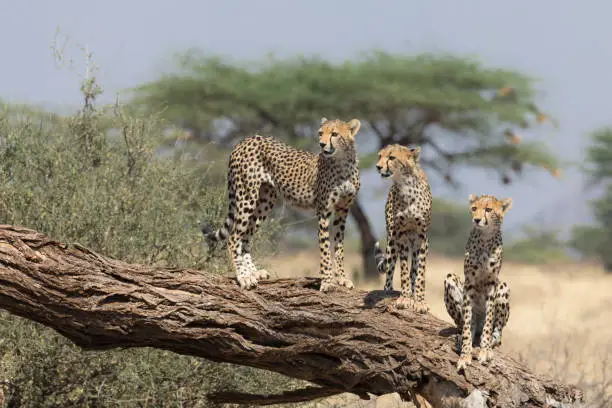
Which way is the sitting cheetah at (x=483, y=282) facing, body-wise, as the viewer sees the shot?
toward the camera

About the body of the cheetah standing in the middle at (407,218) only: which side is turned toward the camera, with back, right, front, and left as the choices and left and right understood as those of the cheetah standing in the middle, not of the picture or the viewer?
front

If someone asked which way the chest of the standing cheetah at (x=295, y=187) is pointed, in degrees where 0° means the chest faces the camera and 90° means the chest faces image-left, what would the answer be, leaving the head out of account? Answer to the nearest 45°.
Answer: approximately 315°

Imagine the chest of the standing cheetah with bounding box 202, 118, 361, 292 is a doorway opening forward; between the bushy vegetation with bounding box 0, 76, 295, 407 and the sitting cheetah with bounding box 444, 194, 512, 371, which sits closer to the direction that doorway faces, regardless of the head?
the sitting cheetah

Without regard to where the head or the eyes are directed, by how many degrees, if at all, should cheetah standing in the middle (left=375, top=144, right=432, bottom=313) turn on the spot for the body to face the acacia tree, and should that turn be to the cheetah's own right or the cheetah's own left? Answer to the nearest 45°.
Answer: approximately 180°

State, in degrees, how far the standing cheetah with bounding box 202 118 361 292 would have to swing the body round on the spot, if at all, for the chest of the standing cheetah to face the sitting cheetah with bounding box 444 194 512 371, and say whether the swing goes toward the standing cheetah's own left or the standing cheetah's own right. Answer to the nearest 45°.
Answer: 0° — it already faces it

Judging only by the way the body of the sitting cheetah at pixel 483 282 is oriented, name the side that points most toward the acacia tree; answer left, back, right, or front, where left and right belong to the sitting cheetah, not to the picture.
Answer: back

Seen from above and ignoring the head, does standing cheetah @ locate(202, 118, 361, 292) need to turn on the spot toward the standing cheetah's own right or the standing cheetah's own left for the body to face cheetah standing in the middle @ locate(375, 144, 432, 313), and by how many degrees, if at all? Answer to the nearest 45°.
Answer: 0° — it already faces it

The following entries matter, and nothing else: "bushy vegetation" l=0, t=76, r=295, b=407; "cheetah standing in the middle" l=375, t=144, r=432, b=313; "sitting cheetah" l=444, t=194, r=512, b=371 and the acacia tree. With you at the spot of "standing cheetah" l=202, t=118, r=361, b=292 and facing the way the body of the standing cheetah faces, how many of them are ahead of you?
2

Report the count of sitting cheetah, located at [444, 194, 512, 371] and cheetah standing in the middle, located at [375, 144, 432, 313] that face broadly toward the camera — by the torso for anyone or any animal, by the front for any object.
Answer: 2
